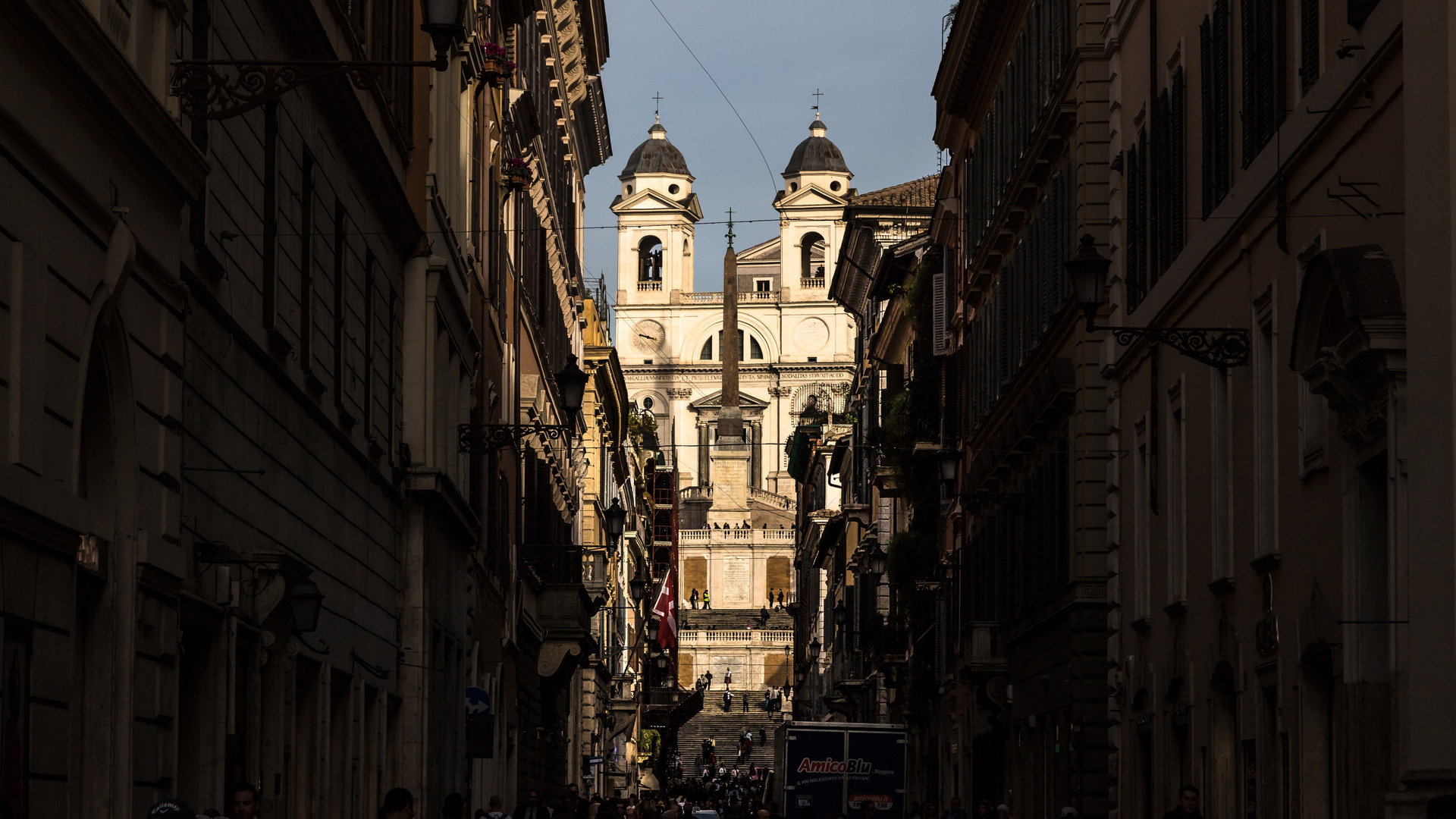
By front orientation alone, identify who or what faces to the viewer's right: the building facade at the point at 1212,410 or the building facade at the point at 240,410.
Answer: the building facade at the point at 240,410

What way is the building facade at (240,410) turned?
to the viewer's right

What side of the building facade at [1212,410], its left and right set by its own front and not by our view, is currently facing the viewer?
left

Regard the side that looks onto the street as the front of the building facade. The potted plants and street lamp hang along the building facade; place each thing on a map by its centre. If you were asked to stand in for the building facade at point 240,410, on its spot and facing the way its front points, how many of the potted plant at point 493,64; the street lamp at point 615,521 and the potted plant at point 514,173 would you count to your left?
3

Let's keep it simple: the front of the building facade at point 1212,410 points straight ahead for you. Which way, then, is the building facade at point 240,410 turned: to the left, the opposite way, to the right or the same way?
the opposite way

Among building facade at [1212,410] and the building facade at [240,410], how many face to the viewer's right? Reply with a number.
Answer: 1

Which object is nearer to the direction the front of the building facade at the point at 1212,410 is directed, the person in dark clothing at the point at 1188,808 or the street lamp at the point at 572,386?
the street lamp
